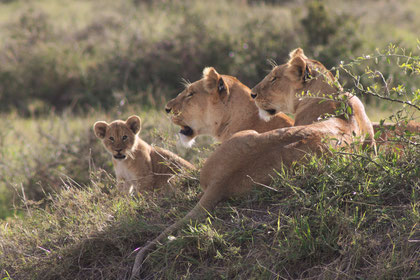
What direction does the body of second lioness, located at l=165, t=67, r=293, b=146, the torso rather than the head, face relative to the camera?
to the viewer's left

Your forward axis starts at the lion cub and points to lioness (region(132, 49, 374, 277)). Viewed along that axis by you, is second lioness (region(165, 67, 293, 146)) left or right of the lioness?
left

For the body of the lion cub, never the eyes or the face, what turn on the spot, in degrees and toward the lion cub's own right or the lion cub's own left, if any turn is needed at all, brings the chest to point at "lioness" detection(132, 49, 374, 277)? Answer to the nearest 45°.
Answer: approximately 90° to the lion cub's own left

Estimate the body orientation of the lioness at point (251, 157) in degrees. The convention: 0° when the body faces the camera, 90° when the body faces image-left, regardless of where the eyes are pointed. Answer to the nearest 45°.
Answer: approximately 225°

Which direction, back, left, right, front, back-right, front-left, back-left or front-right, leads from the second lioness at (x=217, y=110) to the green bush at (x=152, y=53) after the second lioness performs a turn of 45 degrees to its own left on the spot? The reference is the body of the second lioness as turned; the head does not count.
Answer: back-right

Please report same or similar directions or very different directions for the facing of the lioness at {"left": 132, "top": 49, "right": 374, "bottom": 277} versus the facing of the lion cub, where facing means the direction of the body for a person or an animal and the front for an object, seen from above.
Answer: very different directions

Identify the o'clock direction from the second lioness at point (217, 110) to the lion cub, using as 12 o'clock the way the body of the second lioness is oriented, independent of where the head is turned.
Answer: The lion cub is roughly at 12 o'clock from the second lioness.

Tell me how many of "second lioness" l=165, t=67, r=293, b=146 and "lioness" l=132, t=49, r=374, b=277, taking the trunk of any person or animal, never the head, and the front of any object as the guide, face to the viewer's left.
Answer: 1

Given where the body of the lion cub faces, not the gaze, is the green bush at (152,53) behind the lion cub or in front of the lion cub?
behind

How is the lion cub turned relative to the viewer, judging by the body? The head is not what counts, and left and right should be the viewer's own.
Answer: facing the viewer and to the left of the viewer

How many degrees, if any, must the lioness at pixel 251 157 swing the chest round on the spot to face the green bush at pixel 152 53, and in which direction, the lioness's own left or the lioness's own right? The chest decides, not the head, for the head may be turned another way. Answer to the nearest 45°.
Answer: approximately 45° to the lioness's own left

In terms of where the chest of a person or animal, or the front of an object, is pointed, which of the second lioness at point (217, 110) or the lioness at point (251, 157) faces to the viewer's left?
the second lioness
